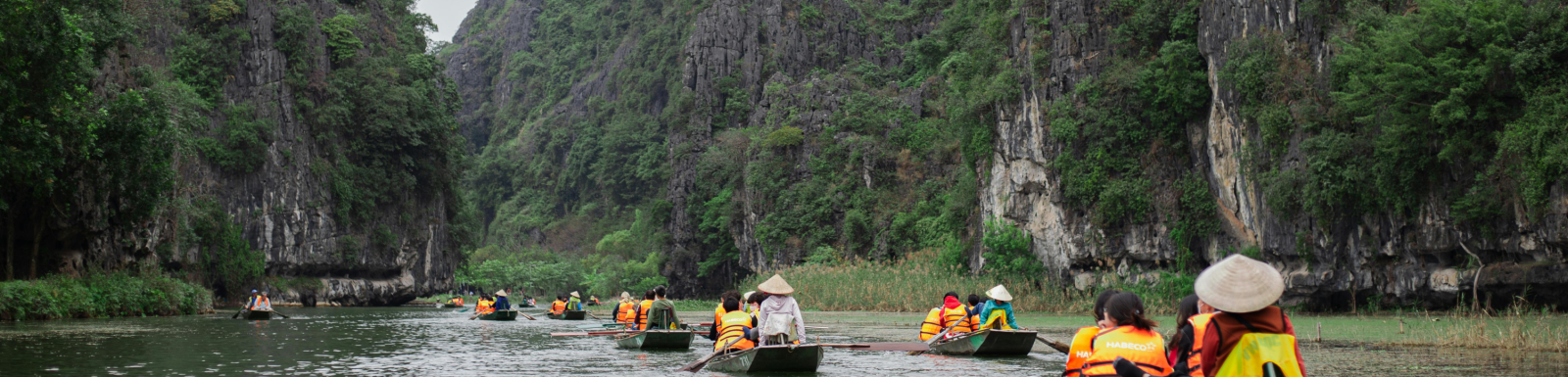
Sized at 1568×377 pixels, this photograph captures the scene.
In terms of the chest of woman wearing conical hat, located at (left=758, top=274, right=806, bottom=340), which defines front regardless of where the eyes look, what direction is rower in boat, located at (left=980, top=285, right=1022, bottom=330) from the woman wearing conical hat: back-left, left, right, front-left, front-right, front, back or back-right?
front-right

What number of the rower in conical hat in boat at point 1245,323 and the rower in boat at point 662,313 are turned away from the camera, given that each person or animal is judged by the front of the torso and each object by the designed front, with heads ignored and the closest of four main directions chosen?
2

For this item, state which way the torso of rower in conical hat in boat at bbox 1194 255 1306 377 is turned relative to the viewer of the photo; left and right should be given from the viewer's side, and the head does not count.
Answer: facing away from the viewer

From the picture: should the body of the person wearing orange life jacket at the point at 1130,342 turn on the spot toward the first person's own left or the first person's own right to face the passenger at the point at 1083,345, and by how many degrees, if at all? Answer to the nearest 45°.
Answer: approximately 45° to the first person's own left

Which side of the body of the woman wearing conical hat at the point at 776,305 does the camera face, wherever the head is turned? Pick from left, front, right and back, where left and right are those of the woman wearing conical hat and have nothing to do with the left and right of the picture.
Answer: back

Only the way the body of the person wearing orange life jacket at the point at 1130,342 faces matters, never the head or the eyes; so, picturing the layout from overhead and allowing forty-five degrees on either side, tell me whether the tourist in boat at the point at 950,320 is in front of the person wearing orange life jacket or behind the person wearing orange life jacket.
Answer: in front

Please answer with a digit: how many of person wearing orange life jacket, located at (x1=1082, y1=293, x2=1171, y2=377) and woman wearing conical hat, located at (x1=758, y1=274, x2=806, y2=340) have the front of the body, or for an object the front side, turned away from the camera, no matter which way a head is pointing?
2

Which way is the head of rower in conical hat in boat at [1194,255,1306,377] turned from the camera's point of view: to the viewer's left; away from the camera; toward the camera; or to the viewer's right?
away from the camera

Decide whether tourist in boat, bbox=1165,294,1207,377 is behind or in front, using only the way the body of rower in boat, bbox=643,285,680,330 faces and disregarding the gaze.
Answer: behind

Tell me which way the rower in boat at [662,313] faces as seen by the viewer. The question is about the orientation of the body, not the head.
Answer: away from the camera

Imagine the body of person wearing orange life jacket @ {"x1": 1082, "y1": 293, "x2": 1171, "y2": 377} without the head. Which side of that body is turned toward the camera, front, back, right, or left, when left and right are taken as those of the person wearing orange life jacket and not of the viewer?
back
